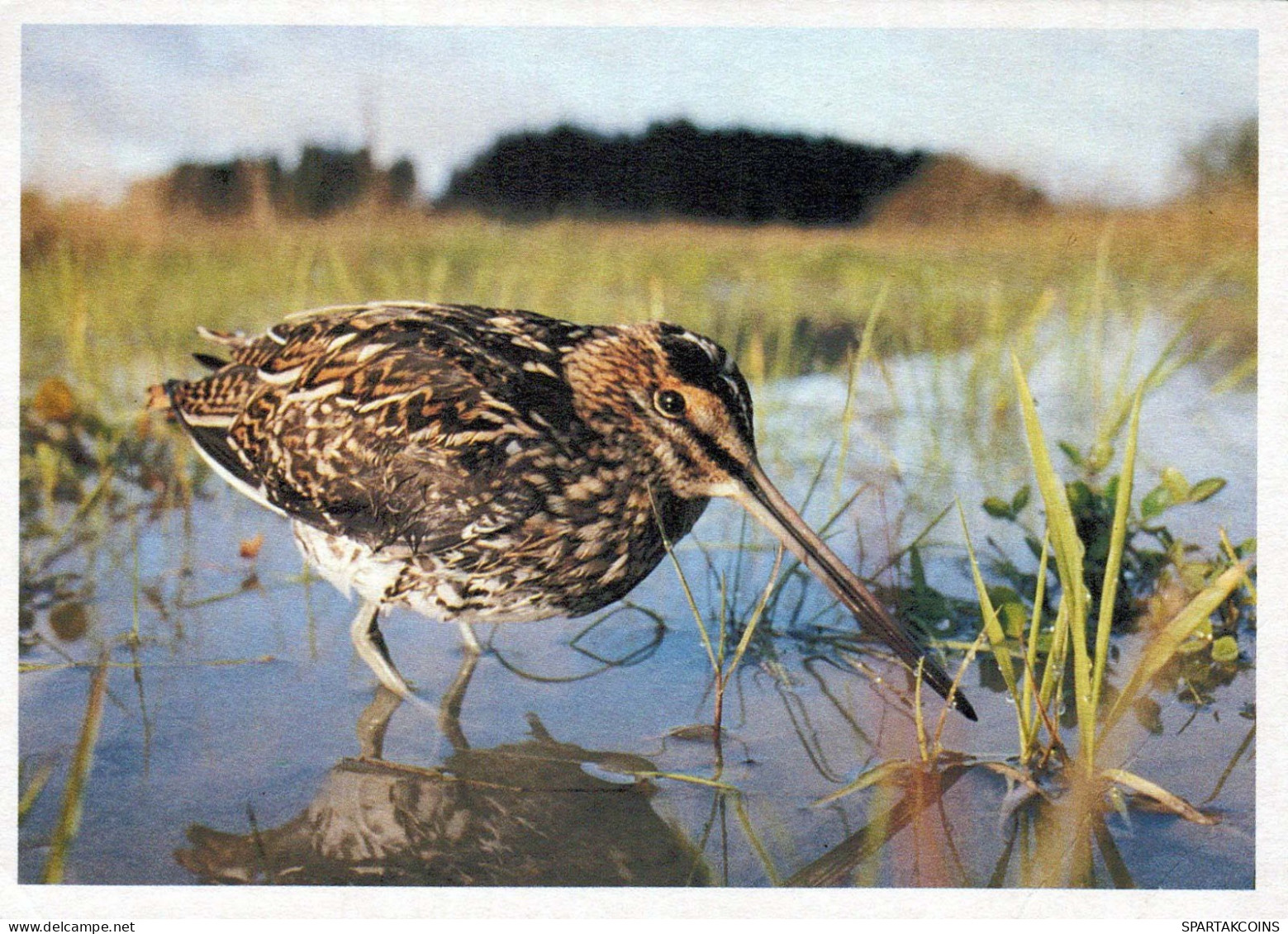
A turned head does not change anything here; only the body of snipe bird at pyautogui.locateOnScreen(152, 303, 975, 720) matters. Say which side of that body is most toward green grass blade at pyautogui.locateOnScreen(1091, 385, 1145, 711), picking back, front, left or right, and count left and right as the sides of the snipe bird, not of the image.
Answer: front

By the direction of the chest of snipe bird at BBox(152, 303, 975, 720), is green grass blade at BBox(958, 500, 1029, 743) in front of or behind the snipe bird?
in front

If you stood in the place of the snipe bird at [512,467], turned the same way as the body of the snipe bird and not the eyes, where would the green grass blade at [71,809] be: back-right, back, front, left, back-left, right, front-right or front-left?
back-right

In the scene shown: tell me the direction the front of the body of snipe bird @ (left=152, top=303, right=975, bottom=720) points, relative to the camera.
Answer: to the viewer's right

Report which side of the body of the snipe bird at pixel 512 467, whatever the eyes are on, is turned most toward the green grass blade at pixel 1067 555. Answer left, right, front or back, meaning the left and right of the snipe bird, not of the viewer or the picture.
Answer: front

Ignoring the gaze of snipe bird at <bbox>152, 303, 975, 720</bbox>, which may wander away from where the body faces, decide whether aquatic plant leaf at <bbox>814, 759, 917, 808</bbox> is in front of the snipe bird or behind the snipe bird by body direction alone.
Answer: in front

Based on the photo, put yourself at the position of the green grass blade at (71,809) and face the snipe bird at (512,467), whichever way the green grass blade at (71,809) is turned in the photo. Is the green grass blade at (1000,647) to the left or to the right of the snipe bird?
right
